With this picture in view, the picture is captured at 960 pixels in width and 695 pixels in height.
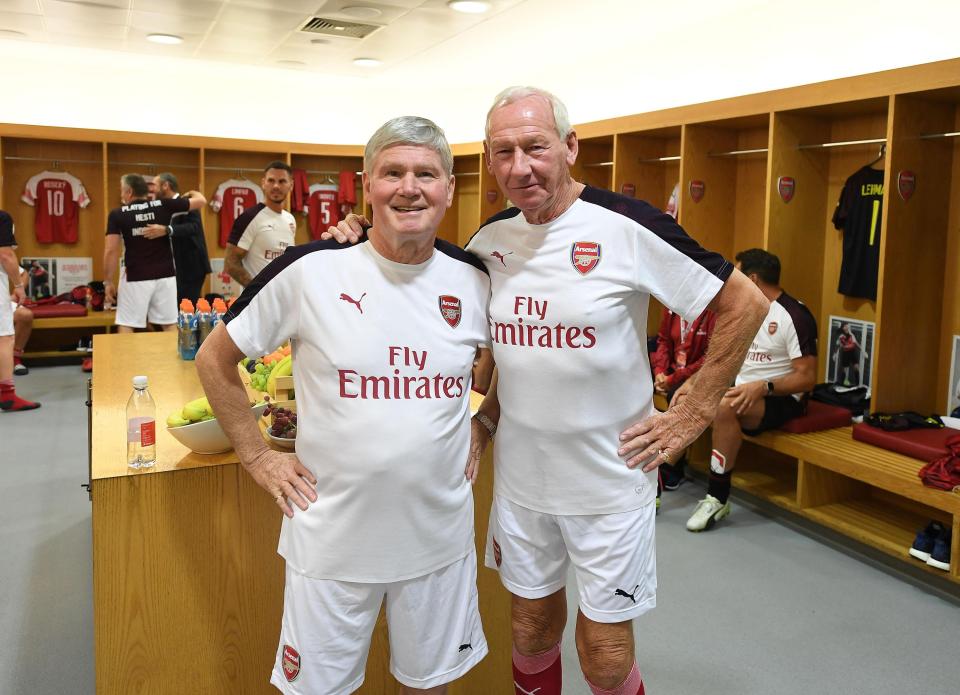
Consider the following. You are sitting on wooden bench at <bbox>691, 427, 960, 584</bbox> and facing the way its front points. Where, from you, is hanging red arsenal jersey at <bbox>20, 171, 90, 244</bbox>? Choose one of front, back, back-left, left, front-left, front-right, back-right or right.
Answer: front-right

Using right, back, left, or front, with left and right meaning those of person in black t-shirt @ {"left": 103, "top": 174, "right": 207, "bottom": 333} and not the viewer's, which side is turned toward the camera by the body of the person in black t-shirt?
back

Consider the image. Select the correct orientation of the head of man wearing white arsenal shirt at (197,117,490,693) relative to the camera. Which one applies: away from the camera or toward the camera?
toward the camera

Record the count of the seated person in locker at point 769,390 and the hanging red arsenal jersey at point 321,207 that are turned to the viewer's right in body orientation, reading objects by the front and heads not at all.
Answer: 0

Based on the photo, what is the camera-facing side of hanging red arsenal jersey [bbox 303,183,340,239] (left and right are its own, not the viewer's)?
back

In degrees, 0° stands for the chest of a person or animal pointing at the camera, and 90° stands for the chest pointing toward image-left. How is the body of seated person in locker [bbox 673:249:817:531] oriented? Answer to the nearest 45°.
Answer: approximately 45°

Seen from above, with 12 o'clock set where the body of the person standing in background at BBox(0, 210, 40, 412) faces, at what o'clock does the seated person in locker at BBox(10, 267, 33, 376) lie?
The seated person in locker is roughly at 9 o'clock from the person standing in background.

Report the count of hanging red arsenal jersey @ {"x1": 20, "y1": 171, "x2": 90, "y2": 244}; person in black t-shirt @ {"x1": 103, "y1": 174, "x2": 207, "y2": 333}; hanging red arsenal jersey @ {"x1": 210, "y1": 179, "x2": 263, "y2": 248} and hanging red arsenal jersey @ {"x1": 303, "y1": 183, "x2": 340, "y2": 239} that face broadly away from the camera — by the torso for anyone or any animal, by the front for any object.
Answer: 4

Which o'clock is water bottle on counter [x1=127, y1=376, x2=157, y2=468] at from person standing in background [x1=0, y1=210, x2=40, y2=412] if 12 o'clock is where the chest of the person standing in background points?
The water bottle on counter is roughly at 3 o'clock from the person standing in background.

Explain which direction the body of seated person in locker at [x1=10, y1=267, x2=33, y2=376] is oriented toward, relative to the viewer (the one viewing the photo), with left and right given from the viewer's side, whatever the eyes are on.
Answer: facing the viewer and to the right of the viewer

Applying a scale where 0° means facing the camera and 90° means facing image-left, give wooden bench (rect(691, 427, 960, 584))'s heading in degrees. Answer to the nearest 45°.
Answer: approximately 45°

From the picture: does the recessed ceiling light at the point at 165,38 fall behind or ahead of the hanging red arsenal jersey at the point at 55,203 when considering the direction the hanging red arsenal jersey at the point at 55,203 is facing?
behind

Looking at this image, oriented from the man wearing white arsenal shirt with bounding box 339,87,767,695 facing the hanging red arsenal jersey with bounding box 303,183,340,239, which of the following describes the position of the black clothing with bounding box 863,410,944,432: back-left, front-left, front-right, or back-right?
front-right

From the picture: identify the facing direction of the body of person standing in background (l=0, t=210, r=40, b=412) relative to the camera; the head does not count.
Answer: to the viewer's right

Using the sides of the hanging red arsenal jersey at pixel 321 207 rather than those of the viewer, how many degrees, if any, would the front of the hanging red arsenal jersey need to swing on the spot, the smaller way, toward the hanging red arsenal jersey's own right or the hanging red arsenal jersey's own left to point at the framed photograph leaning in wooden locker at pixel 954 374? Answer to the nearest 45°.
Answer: approximately 135° to the hanging red arsenal jersey's own right

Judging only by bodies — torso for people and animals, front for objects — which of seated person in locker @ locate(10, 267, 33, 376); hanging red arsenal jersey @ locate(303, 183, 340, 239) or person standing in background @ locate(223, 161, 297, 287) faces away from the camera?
the hanging red arsenal jersey

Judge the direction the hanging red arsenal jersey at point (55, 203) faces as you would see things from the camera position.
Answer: facing away from the viewer

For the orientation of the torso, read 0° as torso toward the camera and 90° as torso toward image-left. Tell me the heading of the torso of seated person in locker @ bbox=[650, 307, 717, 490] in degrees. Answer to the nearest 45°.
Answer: approximately 45°
